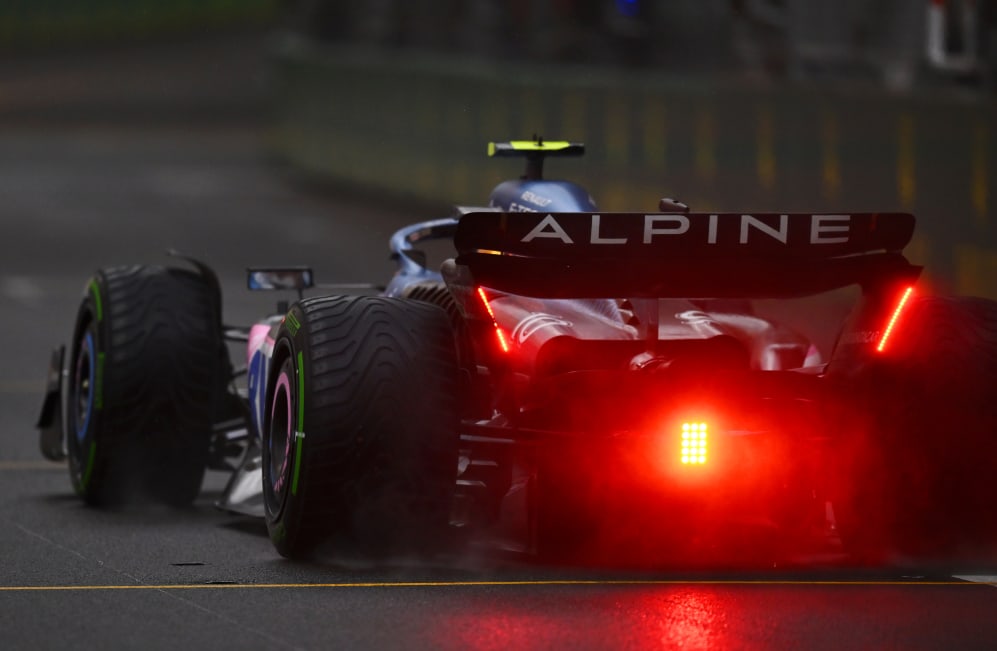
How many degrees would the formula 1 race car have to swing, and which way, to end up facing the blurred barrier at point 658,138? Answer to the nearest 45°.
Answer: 0° — it already faces it

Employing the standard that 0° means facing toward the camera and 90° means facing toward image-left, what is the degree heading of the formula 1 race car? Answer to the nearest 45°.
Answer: approximately 180°
